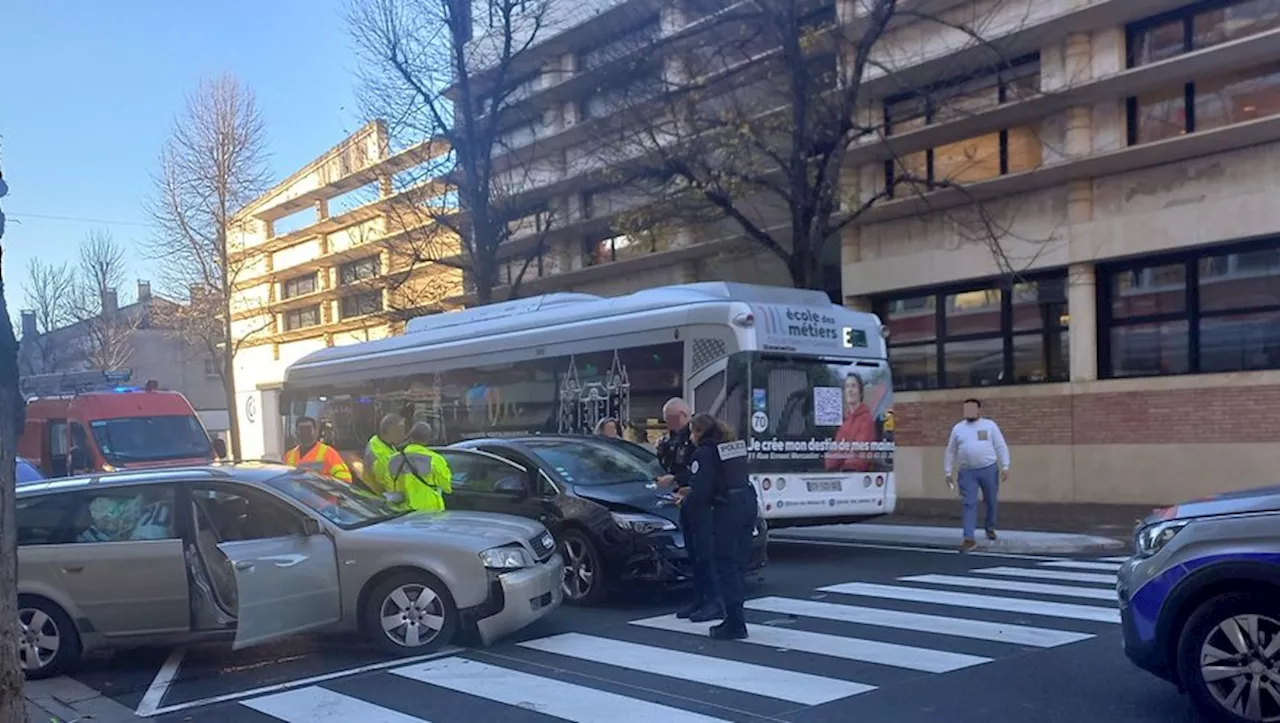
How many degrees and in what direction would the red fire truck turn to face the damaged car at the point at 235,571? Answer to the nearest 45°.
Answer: approximately 45° to its right

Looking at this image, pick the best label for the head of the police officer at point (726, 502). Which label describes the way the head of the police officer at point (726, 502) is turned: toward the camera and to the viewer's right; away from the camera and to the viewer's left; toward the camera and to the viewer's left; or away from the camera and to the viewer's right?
away from the camera and to the viewer's left

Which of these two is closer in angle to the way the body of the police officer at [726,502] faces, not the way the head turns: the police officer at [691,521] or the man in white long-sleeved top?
the police officer

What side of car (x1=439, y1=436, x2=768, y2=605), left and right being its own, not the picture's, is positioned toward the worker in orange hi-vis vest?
back

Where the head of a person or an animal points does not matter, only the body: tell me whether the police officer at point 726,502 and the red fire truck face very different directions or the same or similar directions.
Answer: very different directions

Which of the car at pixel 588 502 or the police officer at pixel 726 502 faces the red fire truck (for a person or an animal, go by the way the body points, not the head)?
the police officer

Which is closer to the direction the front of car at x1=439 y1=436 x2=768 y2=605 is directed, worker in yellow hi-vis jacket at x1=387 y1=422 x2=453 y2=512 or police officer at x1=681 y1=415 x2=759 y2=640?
the police officer

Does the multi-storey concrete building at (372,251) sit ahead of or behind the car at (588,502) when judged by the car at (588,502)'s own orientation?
behind

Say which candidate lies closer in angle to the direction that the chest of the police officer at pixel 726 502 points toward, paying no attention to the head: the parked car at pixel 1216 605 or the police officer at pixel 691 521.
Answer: the police officer

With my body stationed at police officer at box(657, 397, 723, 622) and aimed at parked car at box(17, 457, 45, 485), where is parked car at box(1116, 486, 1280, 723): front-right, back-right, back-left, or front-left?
back-left

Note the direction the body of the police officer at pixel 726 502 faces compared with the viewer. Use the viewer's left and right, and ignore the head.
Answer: facing away from the viewer and to the left of the viewer
